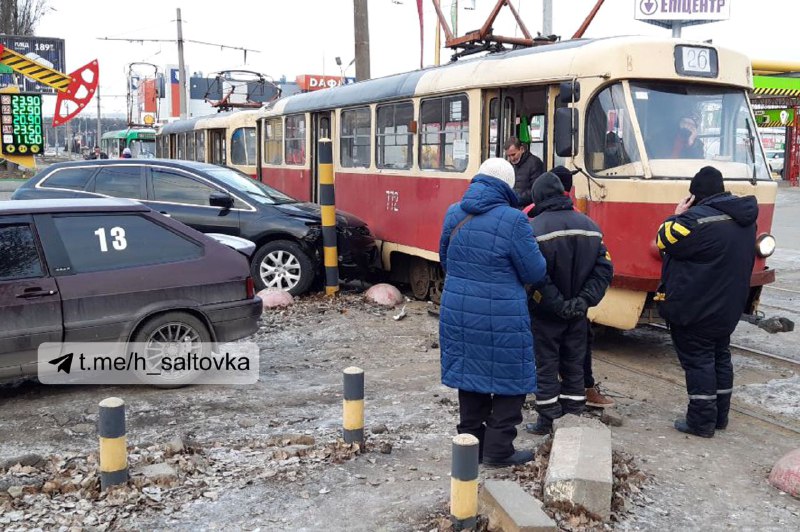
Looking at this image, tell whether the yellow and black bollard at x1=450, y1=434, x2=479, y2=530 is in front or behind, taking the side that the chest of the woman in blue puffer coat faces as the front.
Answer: behind

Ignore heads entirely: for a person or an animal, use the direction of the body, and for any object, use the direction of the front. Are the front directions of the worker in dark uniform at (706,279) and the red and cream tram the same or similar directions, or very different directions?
very different directions

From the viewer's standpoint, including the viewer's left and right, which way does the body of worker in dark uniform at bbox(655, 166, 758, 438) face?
facing away from the viewer and to the left of the viewer

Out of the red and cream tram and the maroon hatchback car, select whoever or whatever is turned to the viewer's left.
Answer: the maroon hatchback car

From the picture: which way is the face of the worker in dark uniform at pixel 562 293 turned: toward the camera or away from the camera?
away from the camera

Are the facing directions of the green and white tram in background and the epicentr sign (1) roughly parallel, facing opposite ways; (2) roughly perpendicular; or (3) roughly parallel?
roughly parallel

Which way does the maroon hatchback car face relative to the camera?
to the viewer's left

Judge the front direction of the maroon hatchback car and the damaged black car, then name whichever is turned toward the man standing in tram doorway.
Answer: the damaged black car
